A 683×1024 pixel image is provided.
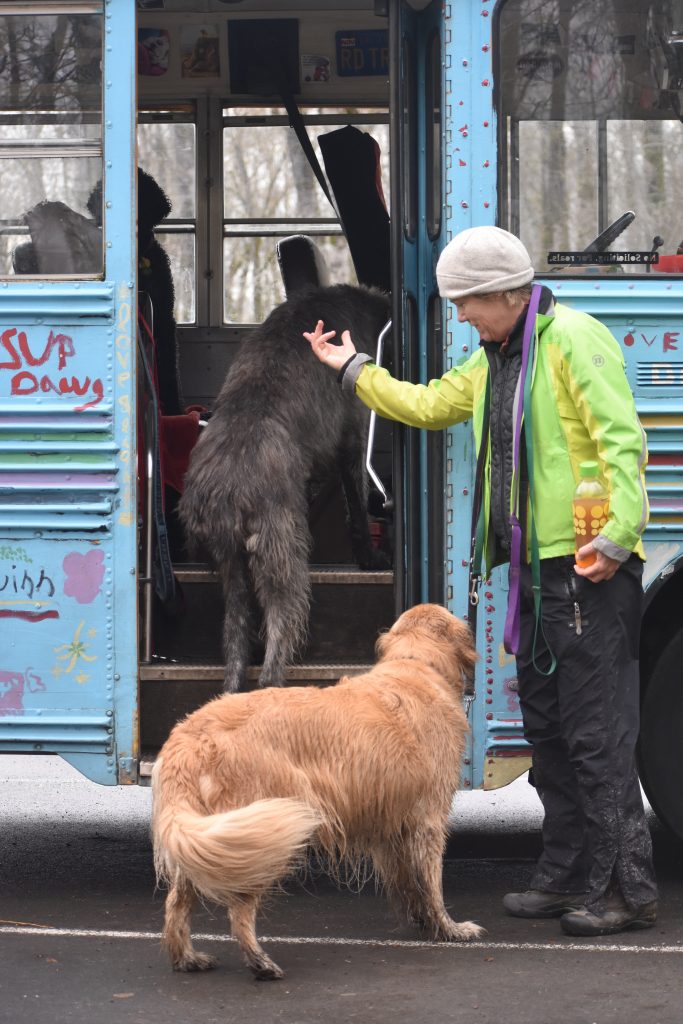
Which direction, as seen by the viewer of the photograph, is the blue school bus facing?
facing to the right of the viewer

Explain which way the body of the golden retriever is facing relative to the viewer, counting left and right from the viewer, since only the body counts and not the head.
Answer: facing away from the viewer and to the right of the viewer

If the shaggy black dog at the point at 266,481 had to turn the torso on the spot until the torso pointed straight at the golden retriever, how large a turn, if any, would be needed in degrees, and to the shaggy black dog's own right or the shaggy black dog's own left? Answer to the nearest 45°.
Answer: approximately 135° to the shaggy black dog's own right

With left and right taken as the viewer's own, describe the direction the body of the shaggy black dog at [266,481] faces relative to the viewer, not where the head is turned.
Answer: facing away from the viewer and to the right of the viewer

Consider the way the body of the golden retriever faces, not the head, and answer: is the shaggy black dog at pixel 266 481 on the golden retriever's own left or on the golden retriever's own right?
on the golden retriever's own left

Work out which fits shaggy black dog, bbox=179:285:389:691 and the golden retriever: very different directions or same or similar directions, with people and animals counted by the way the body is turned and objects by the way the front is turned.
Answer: same or similar directions
